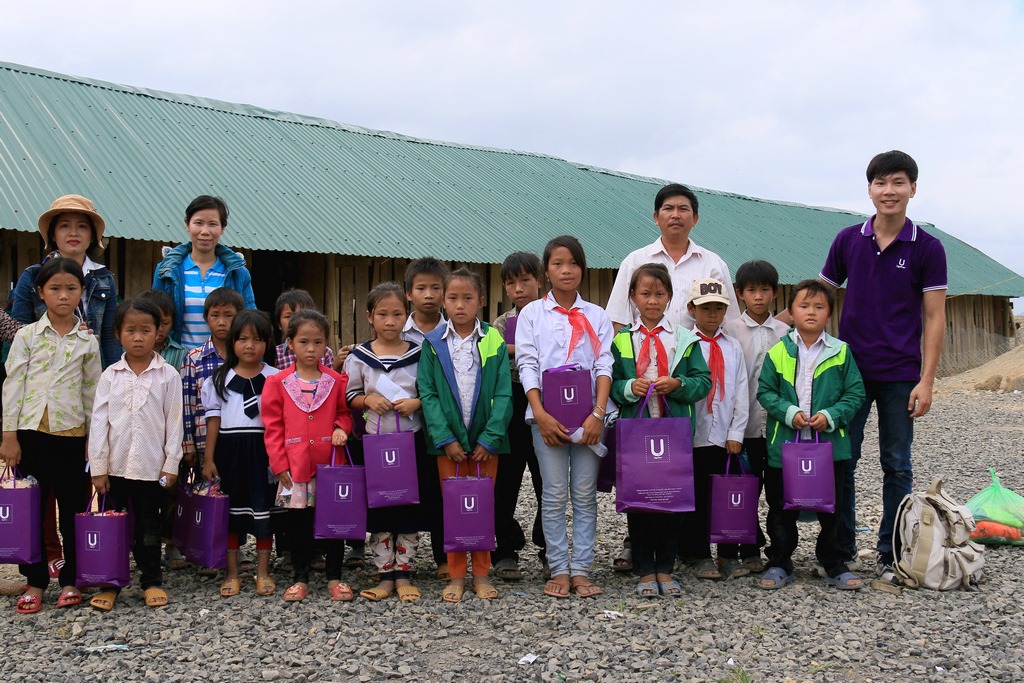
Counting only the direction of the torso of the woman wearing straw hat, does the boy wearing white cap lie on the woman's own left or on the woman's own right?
on the woman's own left

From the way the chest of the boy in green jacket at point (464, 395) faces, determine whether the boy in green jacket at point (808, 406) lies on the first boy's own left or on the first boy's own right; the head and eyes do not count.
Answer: on the first boy's own left

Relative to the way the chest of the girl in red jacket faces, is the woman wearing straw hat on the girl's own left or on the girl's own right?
on the girl's own right

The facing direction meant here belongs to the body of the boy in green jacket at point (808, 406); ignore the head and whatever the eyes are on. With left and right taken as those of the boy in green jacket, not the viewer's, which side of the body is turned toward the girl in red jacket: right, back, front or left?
right

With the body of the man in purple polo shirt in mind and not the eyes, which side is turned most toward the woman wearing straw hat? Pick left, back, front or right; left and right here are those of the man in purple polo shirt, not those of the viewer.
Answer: right

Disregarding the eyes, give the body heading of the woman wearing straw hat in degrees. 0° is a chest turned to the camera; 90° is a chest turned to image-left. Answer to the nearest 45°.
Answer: approximately 0°

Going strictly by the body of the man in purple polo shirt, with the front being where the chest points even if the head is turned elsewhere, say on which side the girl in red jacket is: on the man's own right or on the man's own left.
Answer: on the man's own right

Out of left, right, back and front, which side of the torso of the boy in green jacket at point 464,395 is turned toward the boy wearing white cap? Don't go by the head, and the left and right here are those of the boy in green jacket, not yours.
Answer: left

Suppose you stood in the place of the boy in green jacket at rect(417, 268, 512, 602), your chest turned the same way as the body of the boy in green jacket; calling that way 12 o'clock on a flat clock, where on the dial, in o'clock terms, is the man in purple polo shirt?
The man in purple polo shirt is roughly at 9 o'clock from the boy in green jacket.
